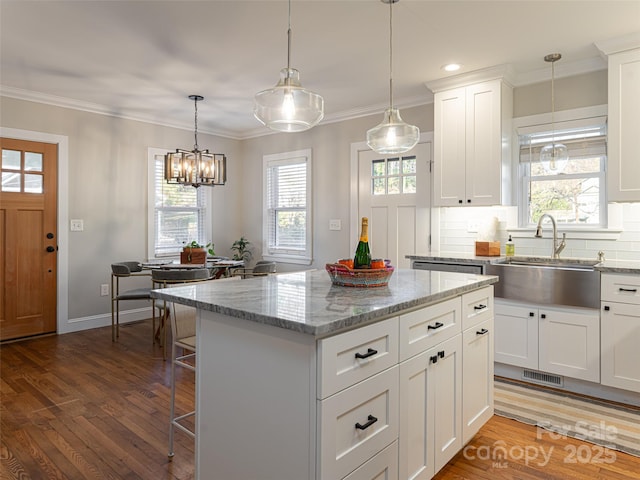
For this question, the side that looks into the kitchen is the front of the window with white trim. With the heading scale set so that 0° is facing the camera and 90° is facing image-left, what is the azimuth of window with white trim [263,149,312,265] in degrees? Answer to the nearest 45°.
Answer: approximately 45°

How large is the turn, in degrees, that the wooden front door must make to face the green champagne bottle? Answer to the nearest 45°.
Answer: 0° — it already faces it

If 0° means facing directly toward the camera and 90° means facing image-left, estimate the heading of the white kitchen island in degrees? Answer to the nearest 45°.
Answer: approximately 315°

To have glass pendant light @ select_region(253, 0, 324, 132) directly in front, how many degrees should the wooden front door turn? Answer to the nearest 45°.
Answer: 0° — it already faces it

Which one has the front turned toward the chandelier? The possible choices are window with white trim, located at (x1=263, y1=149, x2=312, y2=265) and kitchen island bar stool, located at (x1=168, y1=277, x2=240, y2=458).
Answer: the window with white trim

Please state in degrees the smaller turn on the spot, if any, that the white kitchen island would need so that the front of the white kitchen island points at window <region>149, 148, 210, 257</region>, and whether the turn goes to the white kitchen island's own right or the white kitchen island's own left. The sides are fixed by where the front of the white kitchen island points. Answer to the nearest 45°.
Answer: approximately 180°

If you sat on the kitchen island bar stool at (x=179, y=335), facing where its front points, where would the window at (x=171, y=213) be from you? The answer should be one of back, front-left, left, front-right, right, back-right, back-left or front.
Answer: back-left

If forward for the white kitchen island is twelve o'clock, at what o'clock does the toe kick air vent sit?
The toe kick air vent is roughly at 9 o'clock from the white kitchen island.

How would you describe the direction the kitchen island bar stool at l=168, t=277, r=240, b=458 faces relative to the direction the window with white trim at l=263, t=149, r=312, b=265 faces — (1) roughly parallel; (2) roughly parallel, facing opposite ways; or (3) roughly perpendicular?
roughly perpendicular

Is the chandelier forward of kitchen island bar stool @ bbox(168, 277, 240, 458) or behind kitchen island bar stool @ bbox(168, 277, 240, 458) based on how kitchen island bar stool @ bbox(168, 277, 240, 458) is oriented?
behind
